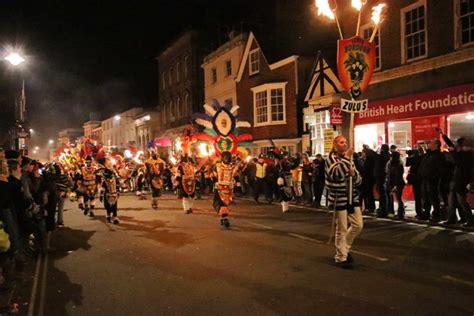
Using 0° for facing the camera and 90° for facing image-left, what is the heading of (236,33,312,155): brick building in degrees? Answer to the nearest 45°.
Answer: approximately 45°

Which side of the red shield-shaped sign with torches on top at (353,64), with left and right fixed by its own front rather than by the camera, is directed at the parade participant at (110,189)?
right

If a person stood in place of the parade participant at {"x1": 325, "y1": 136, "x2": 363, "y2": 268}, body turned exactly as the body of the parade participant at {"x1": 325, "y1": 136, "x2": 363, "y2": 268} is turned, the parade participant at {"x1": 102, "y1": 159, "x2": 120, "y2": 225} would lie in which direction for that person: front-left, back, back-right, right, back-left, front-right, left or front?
back

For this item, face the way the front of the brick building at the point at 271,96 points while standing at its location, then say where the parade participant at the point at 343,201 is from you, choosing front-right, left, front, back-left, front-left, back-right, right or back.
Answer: front-left

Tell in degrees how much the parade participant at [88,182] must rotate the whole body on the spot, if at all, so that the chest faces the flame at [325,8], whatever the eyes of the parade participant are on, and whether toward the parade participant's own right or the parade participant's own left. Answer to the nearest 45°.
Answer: approximately 45° to the parade participant's own left

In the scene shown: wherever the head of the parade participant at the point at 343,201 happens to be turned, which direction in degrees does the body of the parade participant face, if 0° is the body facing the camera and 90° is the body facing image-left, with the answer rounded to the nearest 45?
approximately 315°
